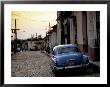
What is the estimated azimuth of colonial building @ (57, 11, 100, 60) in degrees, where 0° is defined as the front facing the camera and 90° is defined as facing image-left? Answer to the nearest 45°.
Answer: approximately 45°
